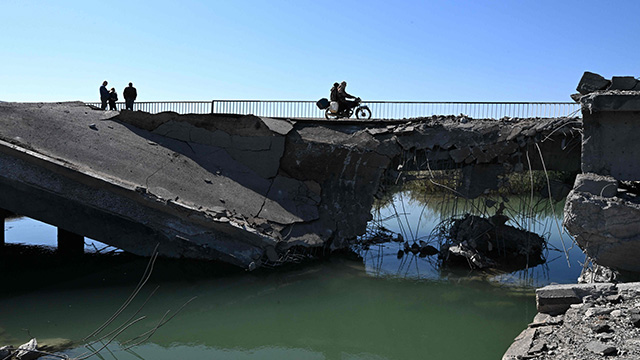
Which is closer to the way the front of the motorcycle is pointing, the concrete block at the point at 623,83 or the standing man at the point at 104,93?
the concrete block

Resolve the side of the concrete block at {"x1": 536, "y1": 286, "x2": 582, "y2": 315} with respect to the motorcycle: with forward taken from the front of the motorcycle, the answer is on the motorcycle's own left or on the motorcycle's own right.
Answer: on the motorcycle's own right

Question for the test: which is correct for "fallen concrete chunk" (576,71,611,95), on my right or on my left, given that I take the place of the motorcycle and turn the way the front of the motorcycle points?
on my right

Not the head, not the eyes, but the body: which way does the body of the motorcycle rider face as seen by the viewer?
to the viewer's right

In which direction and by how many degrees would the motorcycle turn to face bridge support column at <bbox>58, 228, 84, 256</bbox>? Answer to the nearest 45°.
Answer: approximately 180°

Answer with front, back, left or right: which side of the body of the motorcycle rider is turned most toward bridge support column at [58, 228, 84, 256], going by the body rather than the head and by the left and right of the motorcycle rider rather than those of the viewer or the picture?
back

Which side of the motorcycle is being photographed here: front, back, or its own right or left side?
right
